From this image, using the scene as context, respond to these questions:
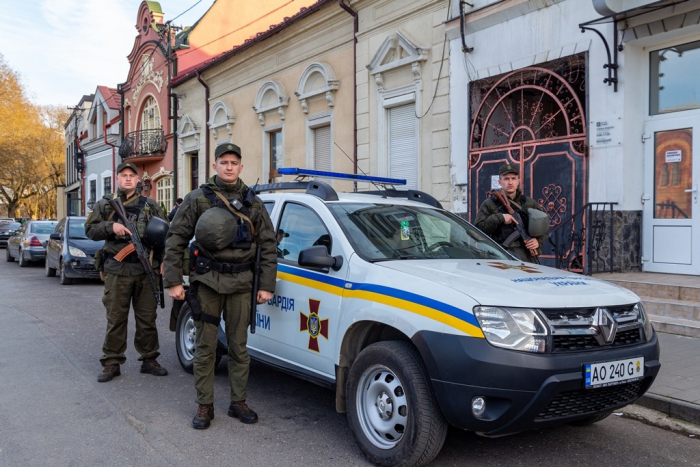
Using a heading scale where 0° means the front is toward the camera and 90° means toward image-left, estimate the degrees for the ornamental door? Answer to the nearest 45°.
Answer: approximately 45°

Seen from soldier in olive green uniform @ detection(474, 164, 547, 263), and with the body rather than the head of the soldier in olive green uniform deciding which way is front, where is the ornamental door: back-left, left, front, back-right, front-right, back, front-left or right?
back

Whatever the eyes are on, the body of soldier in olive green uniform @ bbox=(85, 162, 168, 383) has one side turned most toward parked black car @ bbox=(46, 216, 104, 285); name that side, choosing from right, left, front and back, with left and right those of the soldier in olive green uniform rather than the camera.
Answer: back

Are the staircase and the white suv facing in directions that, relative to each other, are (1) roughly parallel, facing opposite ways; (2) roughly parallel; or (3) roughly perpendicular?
roughly perpendicular

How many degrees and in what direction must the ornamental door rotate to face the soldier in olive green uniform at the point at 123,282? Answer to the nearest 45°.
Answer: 0° — it already faces them

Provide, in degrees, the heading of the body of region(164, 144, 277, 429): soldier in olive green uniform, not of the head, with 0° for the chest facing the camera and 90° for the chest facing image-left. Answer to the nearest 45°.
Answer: approximately 0°

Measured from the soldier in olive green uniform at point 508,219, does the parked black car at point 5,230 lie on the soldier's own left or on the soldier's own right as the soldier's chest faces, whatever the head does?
on the soldier's own right
